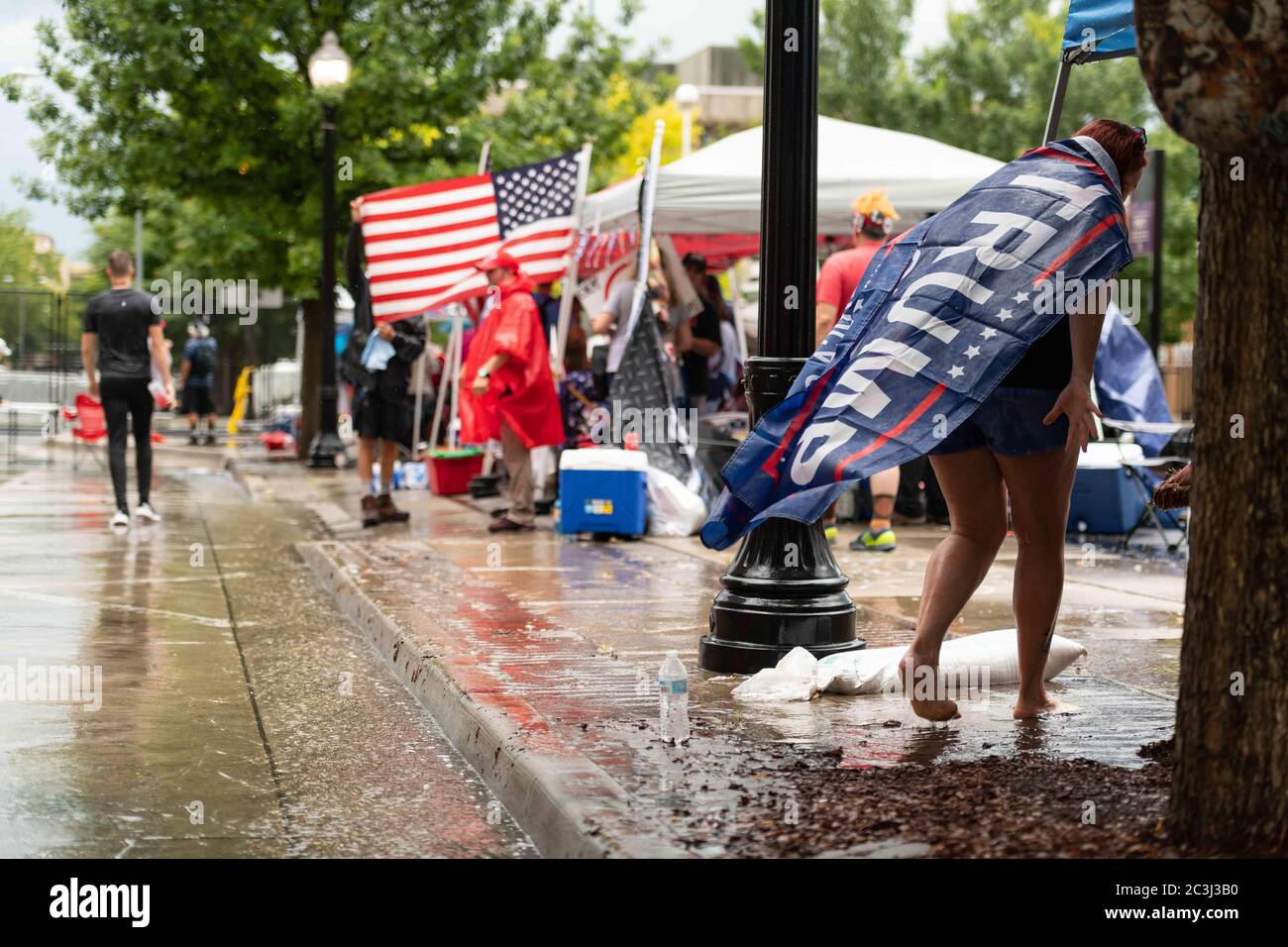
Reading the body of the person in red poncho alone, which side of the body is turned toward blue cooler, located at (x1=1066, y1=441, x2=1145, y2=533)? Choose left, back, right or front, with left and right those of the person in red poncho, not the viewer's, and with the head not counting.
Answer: back

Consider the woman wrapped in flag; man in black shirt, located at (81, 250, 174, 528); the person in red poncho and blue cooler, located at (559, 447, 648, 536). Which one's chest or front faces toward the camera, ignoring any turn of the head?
the blue cooler

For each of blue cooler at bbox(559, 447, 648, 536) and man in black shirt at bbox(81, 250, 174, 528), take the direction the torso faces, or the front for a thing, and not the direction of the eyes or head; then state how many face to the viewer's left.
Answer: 0

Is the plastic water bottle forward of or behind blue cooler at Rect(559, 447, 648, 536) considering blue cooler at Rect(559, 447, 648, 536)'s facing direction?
forward

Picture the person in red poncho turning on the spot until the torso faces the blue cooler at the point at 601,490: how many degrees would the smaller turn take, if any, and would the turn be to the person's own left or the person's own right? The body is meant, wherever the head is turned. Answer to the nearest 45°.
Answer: approximately 135° to the person's own left

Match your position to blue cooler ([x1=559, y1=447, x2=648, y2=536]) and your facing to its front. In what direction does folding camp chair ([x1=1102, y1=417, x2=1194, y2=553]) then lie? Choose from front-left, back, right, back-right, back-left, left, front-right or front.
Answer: left

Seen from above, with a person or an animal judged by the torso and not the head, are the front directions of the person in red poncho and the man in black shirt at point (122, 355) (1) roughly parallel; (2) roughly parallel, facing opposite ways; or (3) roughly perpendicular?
roughly perpendicular

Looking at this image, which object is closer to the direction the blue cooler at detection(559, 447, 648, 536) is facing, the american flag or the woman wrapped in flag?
the woman wrapped in flag

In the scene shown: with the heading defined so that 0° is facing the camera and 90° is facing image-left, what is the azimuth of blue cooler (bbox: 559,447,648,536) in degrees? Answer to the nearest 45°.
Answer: approximately 0°

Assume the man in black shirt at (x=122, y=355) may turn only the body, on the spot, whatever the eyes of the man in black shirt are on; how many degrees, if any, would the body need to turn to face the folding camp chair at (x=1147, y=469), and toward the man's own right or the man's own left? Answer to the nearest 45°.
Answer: approximately 135° to the man's own right

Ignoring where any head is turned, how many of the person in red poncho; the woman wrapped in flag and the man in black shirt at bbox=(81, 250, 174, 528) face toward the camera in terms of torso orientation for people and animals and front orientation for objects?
0

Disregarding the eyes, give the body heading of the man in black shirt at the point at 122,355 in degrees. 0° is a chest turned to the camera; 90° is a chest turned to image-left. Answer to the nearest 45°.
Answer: approximately 180°
